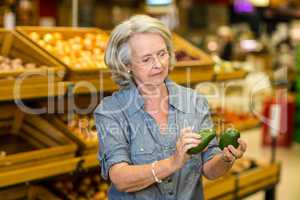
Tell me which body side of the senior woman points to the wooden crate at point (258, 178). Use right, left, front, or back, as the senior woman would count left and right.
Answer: left

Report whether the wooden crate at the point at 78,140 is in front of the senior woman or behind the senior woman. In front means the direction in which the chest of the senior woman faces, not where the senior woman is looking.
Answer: behind

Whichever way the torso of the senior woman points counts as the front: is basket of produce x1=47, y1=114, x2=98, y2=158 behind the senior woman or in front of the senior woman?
behind

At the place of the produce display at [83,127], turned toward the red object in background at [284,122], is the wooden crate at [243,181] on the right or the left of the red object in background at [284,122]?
right

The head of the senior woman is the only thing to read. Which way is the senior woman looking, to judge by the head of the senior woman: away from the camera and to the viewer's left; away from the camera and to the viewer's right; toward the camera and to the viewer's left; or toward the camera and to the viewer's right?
toward the camera and to the viewer's right

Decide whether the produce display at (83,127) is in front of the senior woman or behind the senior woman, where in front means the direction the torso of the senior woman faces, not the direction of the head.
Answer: behind
